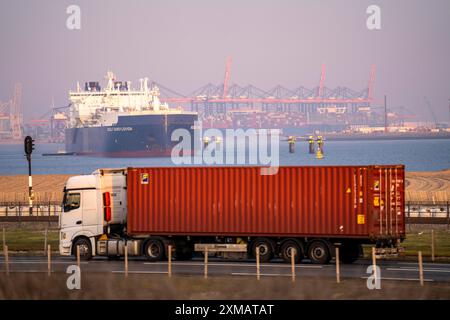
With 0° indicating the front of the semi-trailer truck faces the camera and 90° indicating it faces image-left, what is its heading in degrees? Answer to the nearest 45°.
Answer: approximately 135°
